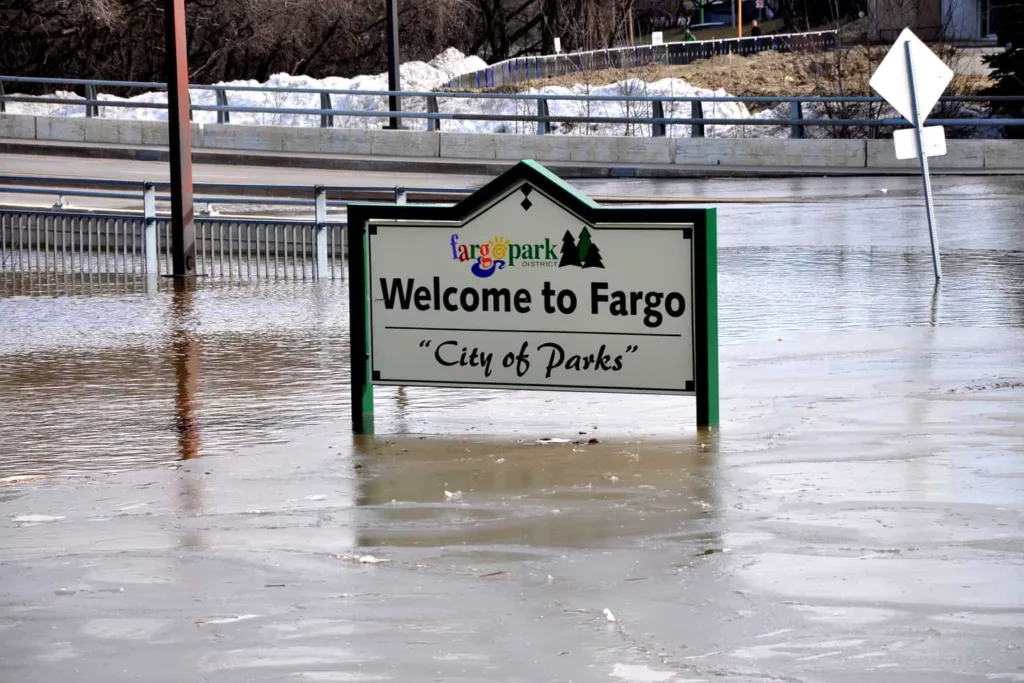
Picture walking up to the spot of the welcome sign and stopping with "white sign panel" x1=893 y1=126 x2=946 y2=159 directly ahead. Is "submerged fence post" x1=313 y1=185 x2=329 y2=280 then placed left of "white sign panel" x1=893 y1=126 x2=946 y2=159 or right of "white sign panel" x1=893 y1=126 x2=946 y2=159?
left

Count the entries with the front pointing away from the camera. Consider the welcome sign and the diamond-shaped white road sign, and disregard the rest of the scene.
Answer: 1

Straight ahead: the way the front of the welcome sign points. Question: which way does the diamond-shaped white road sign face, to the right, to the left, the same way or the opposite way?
the opposite way

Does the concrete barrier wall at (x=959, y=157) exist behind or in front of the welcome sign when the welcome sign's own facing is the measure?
behind

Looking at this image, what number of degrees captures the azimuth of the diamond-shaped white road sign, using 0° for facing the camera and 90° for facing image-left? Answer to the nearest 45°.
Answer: approximately 180°

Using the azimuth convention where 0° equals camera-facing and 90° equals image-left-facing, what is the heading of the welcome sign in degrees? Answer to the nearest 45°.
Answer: approximately 0°

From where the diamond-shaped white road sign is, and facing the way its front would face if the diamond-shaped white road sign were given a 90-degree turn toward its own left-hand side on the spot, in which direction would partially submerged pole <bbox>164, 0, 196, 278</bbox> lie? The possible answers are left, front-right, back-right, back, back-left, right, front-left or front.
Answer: front

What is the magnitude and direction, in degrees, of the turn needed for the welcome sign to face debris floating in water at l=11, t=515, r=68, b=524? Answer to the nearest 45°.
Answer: approximately 45° to its right

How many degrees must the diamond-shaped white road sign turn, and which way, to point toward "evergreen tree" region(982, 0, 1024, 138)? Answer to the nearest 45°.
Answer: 0° — it already faces it

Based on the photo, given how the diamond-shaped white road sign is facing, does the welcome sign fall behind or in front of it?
behind

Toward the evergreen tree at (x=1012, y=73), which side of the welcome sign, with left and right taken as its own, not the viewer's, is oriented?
back

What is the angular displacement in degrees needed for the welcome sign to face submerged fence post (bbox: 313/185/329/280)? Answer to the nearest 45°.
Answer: approximately 180°

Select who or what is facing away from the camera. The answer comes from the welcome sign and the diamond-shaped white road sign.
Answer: the diamond-shaped white road sign

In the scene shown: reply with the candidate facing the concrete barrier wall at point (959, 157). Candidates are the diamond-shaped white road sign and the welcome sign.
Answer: the diamond-shaped white road sign

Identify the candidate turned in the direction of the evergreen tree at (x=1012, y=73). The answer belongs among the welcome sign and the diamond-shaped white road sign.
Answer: the diamond-shaped white road sign
